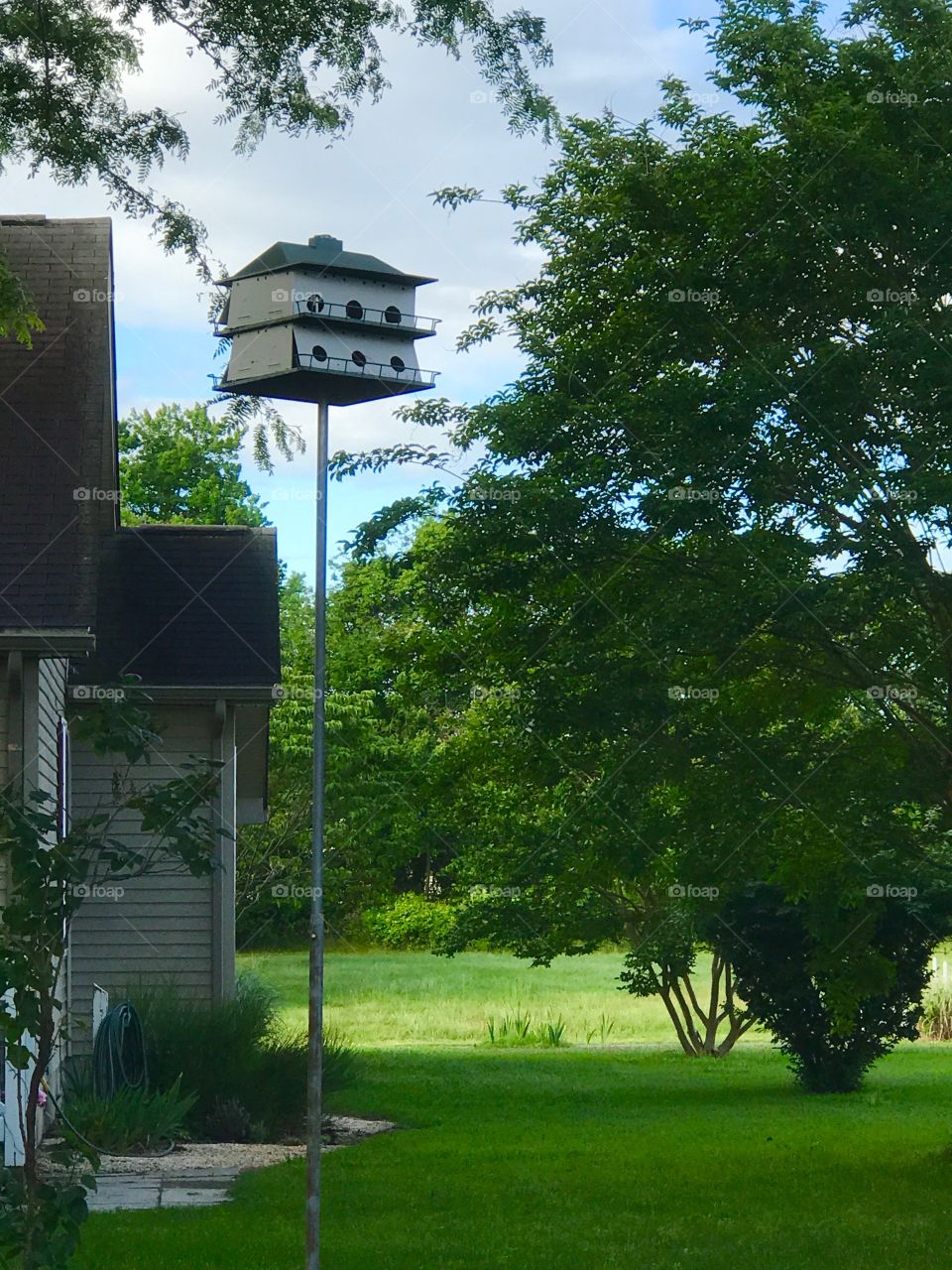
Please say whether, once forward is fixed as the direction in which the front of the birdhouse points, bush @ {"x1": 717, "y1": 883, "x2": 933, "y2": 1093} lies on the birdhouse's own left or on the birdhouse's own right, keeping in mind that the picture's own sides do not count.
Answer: on the birdhouse's own left

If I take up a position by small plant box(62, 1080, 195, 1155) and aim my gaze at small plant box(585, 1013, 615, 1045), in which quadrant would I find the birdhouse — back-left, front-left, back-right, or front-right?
back-right

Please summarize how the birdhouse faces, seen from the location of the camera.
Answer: facing the viewer and to the right of the viewer

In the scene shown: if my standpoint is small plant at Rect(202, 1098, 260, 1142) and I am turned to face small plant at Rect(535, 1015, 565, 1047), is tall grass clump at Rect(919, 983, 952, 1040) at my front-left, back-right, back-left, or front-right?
front-right

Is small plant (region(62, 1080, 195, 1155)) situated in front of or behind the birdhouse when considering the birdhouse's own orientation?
behind

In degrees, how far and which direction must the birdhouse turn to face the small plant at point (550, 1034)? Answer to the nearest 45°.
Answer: approximately 135° to its left

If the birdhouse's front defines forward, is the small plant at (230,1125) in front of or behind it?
behind

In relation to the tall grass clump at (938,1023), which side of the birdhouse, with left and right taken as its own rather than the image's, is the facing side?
left

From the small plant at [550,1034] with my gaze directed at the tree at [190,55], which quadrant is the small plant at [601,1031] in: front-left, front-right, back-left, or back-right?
back-left

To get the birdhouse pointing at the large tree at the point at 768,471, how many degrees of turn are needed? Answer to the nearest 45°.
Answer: approximately 90° to its left
